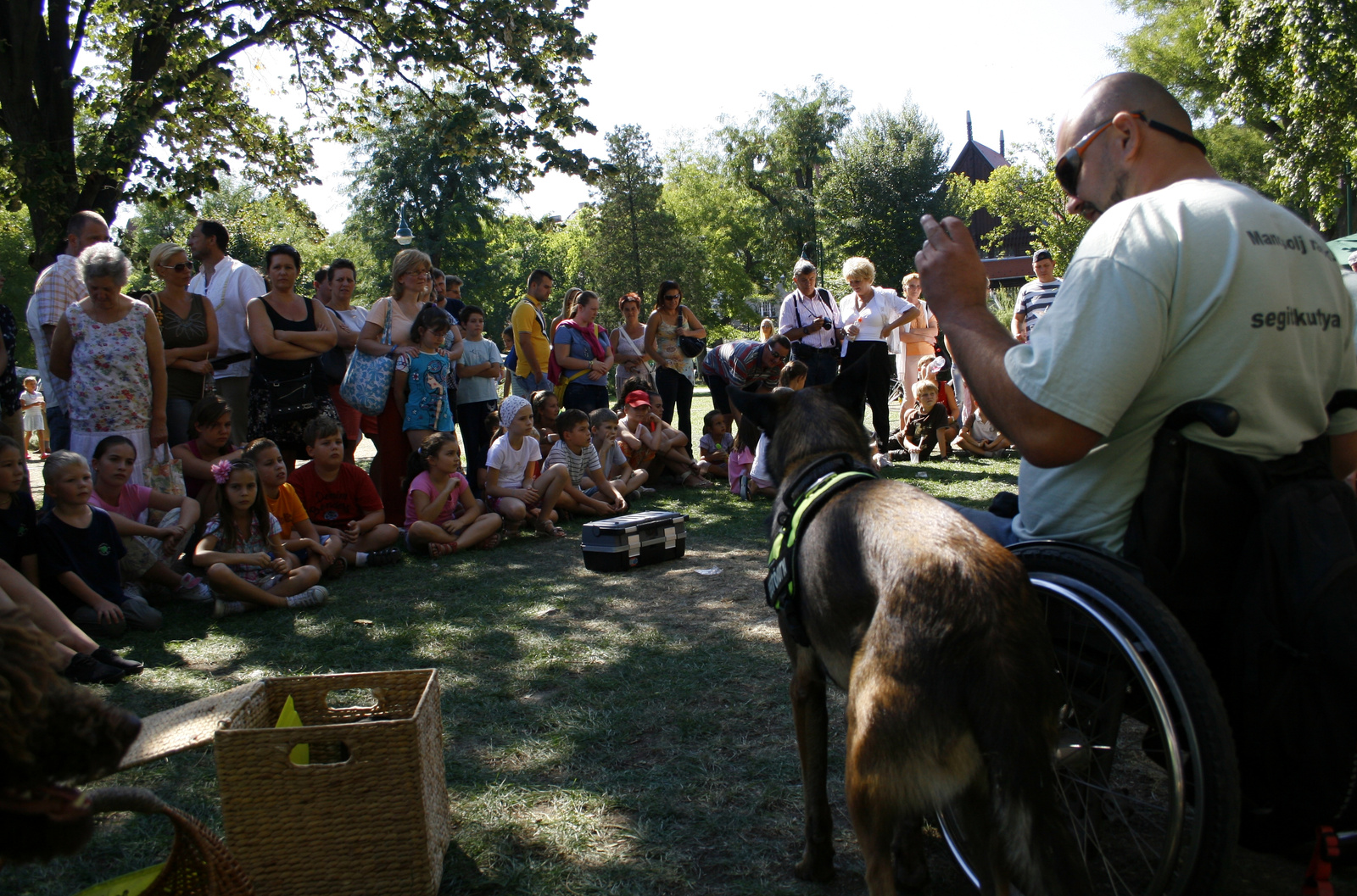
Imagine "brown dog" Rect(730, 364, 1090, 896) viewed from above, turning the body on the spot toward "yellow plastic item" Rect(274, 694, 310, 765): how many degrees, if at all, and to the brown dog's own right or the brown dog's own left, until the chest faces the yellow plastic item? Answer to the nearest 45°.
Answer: approximately 45° to the brown dog's own left

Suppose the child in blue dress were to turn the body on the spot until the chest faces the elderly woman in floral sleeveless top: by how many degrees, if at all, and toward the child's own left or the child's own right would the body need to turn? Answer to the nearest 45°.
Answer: approximately 90° to the child's own right

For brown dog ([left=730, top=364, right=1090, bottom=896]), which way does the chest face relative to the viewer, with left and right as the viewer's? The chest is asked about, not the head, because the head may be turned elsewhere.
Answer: facing away from the viewer and to the left of the viewer

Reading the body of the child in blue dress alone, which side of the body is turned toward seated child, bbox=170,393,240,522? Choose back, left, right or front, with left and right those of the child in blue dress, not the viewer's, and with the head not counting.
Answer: right

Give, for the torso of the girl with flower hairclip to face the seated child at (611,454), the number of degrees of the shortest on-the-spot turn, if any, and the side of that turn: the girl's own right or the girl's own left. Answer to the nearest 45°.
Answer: approximately 90° to the girl's own left

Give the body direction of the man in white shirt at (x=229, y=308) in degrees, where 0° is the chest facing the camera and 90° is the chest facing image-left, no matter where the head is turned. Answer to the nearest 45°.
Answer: approximately 45°

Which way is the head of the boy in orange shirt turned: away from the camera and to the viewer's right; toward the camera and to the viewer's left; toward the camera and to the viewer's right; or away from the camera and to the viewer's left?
toward the camera and to the viewer's right

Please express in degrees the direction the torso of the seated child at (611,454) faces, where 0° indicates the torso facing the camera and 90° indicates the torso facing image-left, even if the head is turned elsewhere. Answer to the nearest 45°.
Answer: approximately 315°

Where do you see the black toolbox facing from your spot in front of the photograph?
facing the viewer and to the right of the viewer

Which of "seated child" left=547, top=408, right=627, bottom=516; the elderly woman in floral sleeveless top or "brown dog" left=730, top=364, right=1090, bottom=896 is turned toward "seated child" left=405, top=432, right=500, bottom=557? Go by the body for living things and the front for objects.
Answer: the brown dog

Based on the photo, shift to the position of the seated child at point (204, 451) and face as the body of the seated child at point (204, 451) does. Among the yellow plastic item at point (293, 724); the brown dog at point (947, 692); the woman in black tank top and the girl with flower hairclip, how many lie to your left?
1

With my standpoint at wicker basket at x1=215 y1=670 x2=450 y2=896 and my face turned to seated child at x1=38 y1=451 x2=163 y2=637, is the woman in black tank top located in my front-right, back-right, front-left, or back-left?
front-right

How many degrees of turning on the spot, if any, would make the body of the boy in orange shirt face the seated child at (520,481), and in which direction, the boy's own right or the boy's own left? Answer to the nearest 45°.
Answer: approximately 90° to the boy's own left

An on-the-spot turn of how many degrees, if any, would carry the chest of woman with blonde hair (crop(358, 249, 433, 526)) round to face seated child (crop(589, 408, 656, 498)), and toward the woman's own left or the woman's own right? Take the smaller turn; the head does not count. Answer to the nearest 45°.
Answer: approximately 45° to the woman's own left

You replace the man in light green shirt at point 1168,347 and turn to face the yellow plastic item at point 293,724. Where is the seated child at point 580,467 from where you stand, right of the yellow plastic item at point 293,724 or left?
right

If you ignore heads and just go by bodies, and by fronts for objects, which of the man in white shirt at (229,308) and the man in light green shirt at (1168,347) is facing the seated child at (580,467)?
the man in light green shirt at (1168,347)
